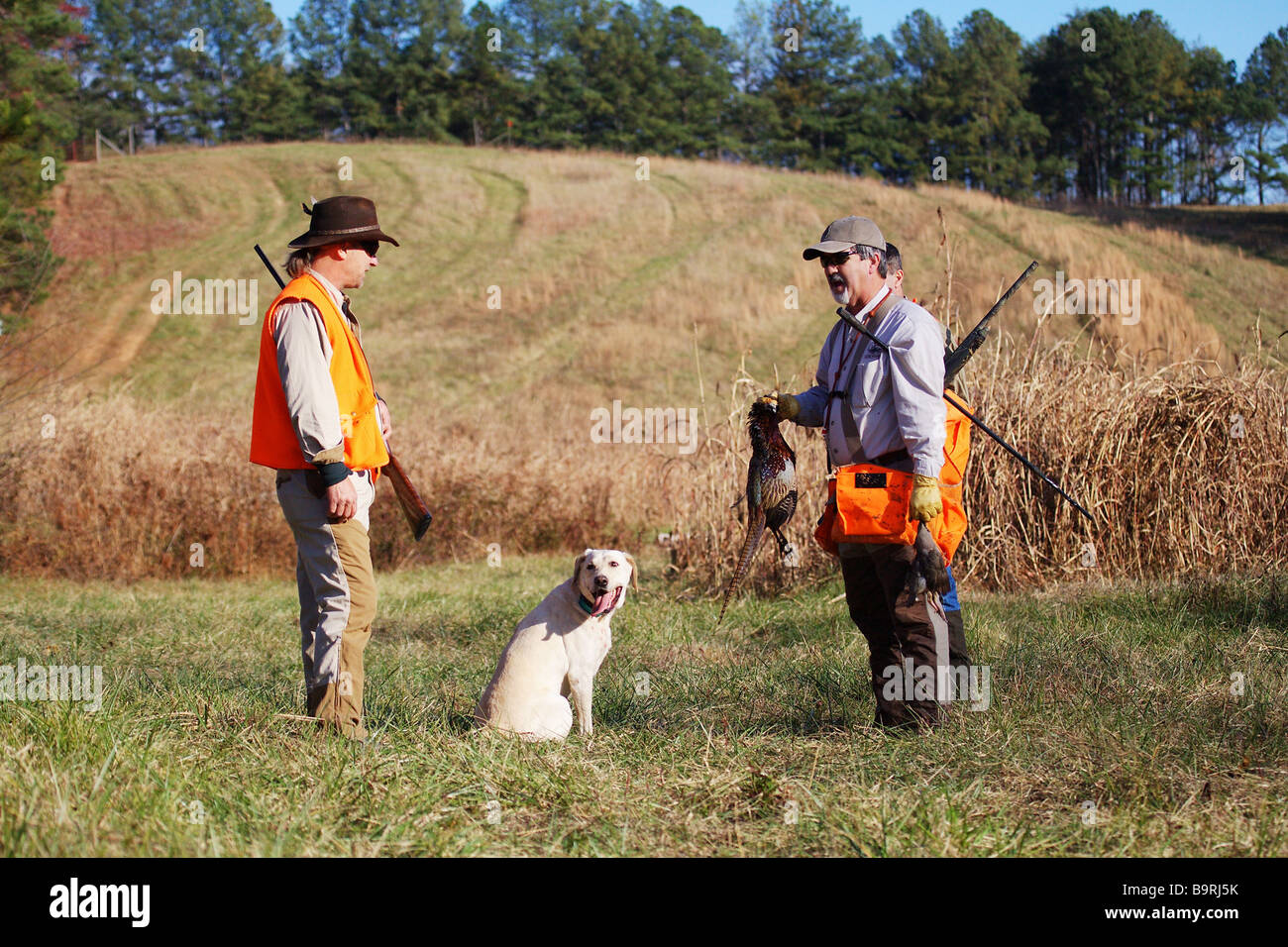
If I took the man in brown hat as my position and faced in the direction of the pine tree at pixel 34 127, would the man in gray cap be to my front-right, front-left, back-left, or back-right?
back-right

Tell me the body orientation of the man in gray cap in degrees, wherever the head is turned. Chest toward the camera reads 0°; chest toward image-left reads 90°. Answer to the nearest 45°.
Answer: approximately 45°

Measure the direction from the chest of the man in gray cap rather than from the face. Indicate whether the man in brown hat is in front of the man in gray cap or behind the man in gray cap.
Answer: in front

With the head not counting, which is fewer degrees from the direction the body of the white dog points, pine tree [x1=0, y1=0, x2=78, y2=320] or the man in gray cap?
the man in gray cap

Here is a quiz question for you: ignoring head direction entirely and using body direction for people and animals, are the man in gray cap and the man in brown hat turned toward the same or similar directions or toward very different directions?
very different directions

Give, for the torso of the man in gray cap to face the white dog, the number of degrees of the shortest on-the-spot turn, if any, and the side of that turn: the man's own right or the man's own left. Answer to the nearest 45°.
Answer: approximately 45° to the man's own right

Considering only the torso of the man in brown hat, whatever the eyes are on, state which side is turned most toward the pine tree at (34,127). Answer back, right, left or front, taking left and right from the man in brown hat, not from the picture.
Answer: left

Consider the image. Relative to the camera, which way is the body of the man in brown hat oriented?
to the viewer's right

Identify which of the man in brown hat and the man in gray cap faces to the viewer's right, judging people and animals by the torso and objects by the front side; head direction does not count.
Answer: the man in brown hat

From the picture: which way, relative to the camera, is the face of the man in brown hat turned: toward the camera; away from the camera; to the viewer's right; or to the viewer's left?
to the viewer's right

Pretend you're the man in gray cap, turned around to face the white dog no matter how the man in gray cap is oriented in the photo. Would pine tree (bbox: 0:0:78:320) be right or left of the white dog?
right
